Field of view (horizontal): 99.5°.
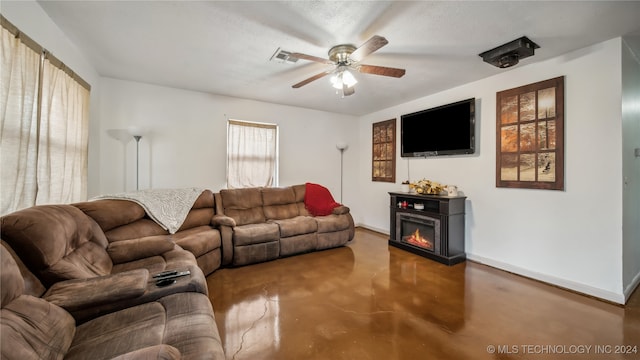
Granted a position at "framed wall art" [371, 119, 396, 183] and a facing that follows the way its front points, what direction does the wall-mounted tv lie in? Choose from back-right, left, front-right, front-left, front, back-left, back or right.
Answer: left

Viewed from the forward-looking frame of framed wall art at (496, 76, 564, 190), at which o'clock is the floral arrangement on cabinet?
The floral arrangement on cabinet is roughly at 2 o'clock from the framed wall art.

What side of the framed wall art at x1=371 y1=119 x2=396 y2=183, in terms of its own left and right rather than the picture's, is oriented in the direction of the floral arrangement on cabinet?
left

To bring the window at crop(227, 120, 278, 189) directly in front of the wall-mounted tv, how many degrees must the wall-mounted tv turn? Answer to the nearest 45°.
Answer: approximately 45° to its right

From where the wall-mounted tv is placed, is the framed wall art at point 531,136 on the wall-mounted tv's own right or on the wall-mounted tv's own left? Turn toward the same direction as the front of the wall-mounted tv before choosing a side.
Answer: on the wall-mounted tv's own left

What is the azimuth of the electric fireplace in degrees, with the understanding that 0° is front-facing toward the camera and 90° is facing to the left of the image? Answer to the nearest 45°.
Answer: approximately 45°

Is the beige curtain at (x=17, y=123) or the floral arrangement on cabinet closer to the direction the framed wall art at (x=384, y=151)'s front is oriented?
the beige curtain
